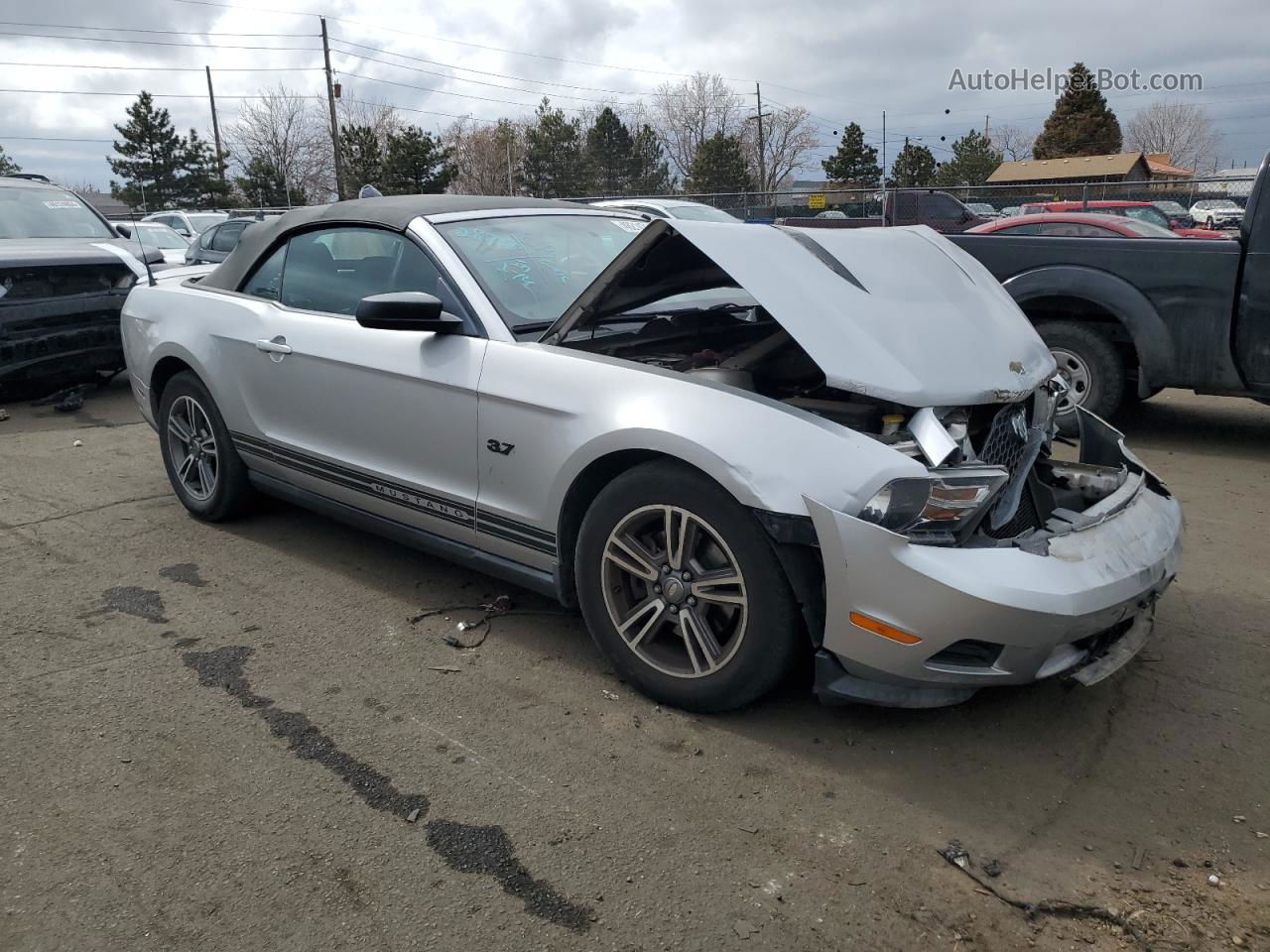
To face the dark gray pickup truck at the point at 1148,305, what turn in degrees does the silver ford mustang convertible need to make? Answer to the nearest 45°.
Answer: approximately 90° to its left

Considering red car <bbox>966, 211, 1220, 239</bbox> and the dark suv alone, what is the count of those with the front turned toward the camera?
1

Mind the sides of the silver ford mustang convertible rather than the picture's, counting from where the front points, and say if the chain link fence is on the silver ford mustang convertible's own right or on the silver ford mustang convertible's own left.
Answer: on the silver ford mustang convertible's own left

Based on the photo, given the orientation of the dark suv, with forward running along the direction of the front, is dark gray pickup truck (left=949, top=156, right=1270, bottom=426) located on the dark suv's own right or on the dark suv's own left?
on the dark suv's own left

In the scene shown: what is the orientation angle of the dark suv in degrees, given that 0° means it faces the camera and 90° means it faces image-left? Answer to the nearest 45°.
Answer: approximately 0°

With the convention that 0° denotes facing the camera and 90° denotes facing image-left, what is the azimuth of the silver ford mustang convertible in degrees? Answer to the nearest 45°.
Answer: approximately 315°

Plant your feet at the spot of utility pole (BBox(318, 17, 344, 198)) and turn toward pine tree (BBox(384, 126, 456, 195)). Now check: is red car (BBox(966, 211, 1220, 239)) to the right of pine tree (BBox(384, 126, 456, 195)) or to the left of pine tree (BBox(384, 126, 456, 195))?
right

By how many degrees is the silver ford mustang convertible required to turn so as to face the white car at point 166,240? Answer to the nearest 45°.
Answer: approximately 180°

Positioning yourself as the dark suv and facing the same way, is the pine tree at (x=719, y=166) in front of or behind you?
behind
